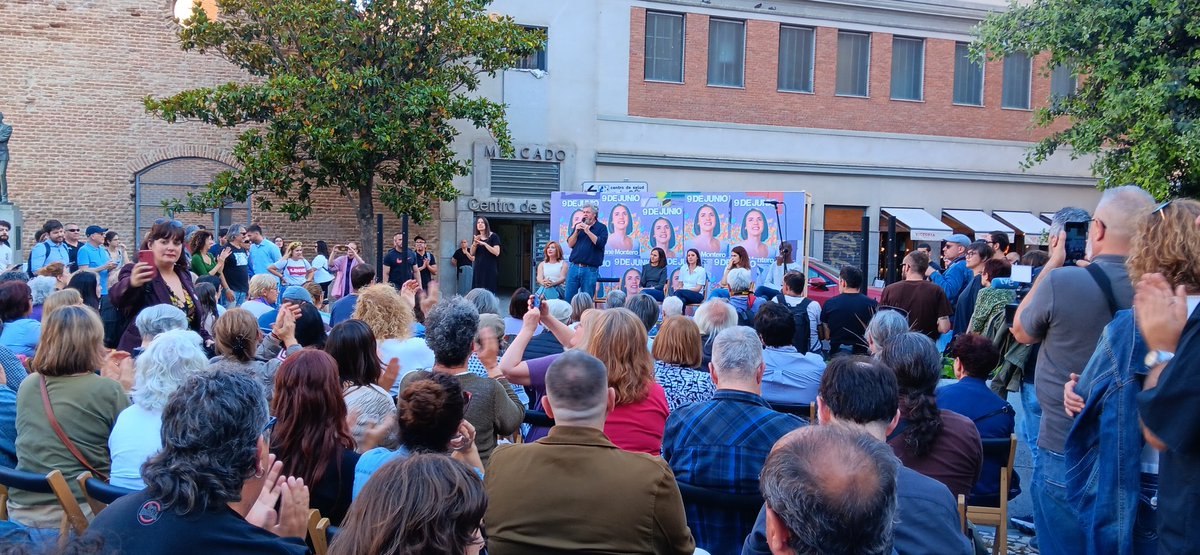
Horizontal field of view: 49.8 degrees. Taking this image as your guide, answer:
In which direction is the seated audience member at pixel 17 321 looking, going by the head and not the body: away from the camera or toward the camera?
away from the camera

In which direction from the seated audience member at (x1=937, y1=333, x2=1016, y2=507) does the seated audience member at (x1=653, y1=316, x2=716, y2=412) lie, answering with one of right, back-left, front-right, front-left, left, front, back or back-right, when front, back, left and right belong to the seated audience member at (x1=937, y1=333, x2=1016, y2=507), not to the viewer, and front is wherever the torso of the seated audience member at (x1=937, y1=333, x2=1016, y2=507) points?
front-left

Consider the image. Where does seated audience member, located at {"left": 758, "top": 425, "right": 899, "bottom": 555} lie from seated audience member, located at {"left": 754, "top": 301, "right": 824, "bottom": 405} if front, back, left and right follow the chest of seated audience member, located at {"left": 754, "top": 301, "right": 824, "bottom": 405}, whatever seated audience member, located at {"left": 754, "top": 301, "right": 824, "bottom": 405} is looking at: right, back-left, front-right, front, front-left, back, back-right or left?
back

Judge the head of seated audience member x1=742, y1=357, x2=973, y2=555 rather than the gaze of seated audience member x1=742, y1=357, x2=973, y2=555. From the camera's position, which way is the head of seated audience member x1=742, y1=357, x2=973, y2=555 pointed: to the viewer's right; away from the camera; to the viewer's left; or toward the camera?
away from the camera

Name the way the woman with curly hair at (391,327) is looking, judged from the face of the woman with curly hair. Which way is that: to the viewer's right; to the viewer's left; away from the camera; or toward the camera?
away from the camera

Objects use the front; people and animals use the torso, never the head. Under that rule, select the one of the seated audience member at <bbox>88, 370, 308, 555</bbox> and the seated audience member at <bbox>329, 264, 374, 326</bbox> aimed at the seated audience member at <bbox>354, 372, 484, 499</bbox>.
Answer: the seated audience member at <bbox>88, 370, 308, 555</bbox>

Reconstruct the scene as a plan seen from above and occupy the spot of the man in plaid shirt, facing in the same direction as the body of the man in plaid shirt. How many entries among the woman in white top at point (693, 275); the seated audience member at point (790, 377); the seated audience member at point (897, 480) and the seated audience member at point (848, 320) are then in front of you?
3

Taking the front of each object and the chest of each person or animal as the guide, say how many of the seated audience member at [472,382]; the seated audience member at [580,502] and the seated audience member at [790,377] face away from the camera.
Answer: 3

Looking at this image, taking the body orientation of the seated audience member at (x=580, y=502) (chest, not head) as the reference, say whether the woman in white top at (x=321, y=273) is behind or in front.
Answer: in front

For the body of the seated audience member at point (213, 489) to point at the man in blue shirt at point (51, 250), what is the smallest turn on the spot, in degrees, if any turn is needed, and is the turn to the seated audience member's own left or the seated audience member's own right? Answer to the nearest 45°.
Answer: approximately 45° to the seated audience member's own left

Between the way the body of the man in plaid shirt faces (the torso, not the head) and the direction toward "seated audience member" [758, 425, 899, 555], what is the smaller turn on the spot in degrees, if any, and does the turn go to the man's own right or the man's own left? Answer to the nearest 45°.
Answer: approximately 180°

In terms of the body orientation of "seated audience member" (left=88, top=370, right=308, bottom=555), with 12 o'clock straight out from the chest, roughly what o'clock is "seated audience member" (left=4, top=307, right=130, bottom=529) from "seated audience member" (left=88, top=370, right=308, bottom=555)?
"seated audience member" (left=4, top=307, right=130, bottom=529) is roughly at 10 o'clock from "seated audience member" (left=88, top=370, right=308, bottom=555).

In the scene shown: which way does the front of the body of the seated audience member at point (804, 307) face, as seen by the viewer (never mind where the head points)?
away from the camera

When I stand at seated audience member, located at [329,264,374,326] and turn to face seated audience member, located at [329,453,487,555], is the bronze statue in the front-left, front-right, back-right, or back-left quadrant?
back-right

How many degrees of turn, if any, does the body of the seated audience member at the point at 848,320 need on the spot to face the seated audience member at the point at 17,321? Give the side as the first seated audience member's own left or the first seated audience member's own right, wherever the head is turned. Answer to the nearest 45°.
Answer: approximately 135° to the first seated audience member's own left

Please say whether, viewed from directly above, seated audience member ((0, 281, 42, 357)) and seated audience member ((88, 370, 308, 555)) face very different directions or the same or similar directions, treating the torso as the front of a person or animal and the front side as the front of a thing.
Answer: same or similar directions

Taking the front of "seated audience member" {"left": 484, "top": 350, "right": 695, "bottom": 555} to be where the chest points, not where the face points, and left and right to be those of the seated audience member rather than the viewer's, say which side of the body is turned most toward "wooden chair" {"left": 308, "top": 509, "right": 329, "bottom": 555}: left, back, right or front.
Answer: left

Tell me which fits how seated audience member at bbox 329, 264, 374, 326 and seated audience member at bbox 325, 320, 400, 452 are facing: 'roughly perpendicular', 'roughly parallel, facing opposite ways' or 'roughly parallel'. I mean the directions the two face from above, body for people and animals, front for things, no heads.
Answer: roughly parallel
